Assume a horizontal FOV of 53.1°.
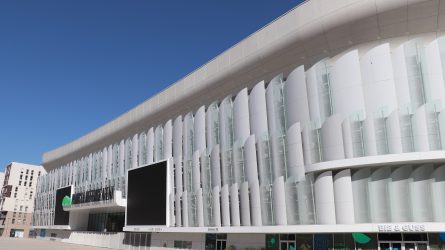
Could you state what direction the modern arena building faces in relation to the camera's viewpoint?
facing the viewer and to the left of the viewer
